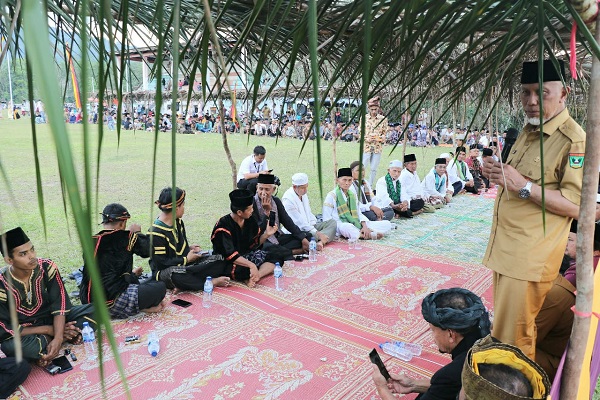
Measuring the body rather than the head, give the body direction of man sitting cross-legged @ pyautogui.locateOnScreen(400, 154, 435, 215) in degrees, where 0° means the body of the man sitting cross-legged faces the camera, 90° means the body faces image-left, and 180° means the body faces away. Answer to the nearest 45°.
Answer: approximately 315°

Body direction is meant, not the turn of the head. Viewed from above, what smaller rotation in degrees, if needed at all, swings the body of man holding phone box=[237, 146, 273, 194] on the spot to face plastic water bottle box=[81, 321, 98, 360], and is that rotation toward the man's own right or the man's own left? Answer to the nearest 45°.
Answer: approximately 45° to the man's own right

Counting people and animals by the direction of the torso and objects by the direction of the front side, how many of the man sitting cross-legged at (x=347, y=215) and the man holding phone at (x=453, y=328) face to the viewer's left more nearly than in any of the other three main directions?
1

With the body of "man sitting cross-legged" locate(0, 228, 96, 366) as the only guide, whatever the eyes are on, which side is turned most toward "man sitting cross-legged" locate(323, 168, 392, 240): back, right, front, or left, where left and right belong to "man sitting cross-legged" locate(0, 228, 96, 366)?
left

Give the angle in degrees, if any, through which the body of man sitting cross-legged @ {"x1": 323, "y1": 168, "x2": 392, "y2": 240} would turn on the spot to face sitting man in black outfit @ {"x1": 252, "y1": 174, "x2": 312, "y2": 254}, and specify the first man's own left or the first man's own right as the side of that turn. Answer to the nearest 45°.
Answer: approximately 90° to the first man's own right

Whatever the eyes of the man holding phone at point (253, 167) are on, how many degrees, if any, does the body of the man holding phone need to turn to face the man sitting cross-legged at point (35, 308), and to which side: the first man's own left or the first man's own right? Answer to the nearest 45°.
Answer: approximately 45° to the first man's own right

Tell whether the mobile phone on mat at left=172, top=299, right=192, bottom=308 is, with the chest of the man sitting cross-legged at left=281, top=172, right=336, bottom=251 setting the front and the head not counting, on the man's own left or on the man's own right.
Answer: on the man's own right

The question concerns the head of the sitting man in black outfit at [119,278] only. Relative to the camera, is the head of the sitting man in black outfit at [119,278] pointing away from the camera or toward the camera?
away from the camera

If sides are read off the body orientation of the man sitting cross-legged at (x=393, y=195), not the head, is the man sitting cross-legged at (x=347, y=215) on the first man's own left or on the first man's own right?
on the first man's own right
